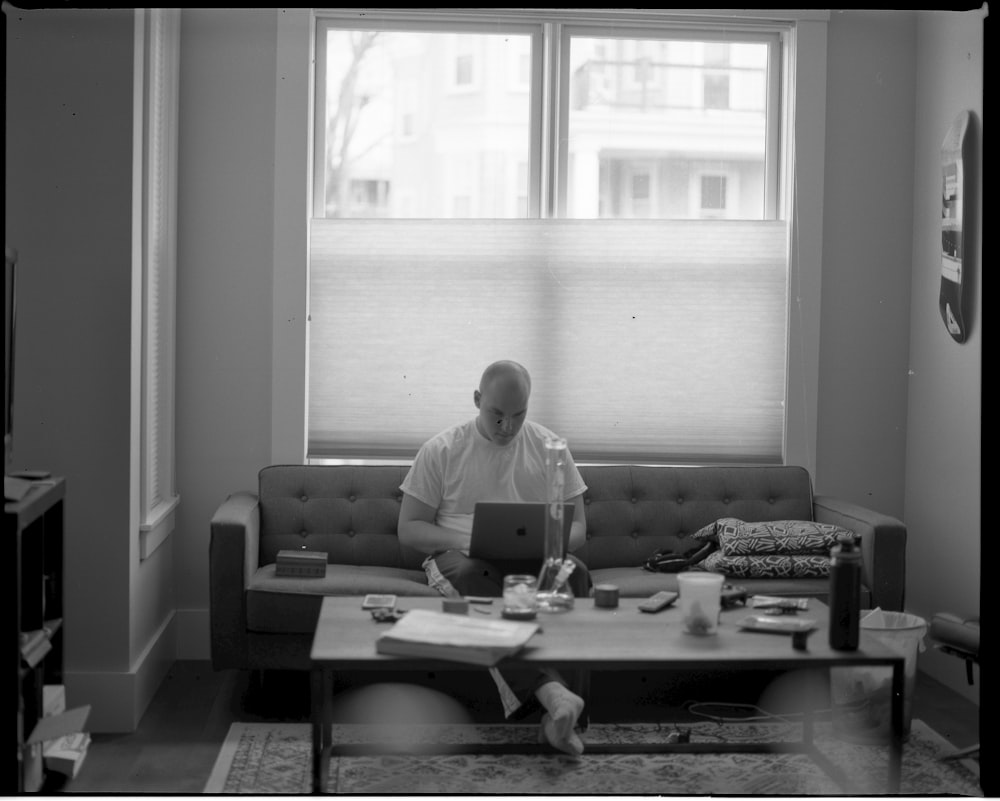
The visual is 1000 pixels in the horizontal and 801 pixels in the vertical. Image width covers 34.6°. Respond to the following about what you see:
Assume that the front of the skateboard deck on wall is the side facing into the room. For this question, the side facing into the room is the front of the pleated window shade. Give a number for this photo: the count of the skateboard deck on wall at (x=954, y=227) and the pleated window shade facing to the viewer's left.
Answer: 1

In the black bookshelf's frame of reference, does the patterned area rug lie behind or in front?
in front

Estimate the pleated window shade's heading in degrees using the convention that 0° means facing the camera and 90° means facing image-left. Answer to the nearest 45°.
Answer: approximately 0°

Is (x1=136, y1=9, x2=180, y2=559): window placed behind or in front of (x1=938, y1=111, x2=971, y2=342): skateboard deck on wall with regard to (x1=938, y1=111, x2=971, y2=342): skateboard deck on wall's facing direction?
in front

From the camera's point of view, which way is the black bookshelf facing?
to the viewer's right

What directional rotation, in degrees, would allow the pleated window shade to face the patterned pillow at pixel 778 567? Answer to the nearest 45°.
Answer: approximately 45° to its left

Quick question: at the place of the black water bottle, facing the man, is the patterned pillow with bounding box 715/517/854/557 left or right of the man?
right

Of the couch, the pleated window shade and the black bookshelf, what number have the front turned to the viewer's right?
1

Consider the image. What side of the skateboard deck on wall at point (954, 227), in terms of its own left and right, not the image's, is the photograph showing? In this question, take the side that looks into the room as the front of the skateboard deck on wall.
left

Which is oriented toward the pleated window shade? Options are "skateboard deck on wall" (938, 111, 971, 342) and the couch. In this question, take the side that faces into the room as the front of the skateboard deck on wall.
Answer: the skateboard deck on wall

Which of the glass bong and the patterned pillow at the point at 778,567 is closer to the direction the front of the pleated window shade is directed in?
the glass bong

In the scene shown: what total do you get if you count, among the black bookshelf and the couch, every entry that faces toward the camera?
1

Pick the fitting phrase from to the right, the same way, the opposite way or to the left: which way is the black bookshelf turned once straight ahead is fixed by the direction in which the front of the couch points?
to the left

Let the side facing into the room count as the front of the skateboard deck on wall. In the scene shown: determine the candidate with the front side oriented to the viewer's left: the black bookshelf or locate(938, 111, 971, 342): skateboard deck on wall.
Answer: the skateboard deck on wall

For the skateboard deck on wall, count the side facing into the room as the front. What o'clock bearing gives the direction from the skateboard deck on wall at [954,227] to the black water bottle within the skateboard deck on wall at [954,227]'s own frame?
The black water bottle is roughly at 9 o'clock from the skateboard deck on wall.

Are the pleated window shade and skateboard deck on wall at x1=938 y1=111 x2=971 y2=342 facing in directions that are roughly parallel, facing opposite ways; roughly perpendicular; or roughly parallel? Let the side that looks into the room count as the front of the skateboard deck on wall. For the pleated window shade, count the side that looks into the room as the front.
roughly perpendicular
